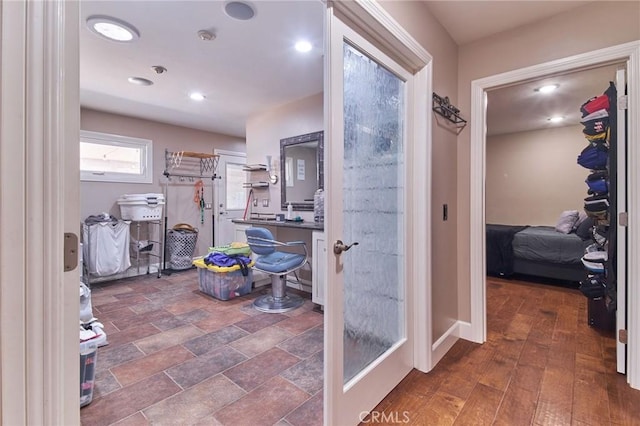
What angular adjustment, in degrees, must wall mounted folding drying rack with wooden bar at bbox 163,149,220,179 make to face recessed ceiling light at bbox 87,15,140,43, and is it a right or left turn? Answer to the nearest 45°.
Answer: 0° — it already faces it

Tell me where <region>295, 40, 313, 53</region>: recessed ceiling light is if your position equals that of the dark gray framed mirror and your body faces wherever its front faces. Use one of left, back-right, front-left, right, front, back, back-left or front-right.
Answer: front-left

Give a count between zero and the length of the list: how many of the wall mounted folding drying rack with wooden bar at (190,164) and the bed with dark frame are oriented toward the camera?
1

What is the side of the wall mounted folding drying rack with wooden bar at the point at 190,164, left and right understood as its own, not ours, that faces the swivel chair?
front

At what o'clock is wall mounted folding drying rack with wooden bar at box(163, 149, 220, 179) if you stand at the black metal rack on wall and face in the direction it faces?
The wall mounted folding drying rack with wooden bar is roughly at 5 o'clock from the black metal rack on wall.

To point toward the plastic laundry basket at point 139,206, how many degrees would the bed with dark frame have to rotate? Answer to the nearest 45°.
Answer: approximately 45° to its left

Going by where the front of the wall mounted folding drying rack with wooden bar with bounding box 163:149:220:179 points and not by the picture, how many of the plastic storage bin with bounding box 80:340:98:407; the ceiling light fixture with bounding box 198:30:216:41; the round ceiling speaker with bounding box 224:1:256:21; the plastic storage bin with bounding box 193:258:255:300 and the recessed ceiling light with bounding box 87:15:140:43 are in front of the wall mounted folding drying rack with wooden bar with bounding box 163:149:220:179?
5

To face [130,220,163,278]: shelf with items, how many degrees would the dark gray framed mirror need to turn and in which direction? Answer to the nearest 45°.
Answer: approximately 45° to its right

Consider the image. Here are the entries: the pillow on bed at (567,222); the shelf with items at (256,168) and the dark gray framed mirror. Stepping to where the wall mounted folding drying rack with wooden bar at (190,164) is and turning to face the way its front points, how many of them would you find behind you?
0

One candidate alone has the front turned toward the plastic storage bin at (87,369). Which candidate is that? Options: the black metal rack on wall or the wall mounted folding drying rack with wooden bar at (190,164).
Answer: the wall mounted folding drying rack with wooden bar

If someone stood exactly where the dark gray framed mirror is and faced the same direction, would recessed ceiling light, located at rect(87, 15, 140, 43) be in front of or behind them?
in front

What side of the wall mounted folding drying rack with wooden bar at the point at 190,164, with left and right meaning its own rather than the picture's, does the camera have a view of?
front

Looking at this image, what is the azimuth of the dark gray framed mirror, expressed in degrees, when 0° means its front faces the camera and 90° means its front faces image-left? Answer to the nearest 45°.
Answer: approximately 45°

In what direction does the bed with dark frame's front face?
to the viewer's left

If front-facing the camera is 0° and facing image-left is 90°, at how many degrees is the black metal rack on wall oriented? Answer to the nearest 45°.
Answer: approximately 315°

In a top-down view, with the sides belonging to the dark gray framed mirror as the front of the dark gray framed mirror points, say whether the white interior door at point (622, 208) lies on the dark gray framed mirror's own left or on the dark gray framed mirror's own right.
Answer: on the dark gray framed mirror's own left

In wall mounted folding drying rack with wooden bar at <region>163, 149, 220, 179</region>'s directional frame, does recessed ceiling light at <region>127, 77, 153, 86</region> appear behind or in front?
in front
